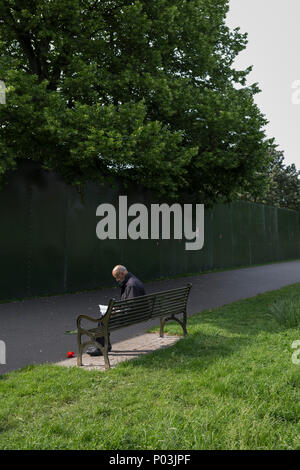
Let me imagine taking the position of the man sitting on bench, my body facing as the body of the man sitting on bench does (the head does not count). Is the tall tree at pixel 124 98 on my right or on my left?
on my right

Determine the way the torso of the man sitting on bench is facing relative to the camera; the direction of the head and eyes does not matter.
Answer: to the viewer's left
